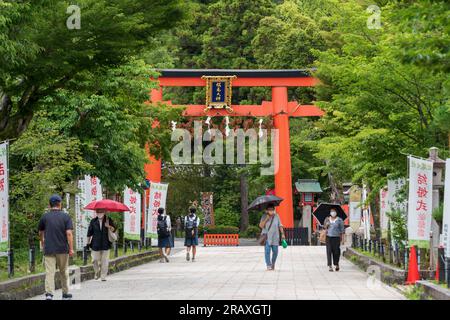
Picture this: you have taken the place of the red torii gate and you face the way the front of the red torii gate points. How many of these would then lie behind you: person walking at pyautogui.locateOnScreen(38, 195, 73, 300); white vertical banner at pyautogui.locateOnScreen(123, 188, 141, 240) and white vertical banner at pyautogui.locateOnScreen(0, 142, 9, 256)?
0

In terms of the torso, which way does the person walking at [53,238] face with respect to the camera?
away from the camera

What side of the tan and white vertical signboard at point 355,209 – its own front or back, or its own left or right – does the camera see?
front

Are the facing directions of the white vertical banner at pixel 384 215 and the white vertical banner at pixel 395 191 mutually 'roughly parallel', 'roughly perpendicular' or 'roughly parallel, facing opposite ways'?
roughly parallel

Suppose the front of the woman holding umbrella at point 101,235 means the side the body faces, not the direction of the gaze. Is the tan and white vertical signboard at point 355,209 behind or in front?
behind

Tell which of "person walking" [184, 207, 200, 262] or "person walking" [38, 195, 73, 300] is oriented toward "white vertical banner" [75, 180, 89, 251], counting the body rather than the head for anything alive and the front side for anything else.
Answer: "person walking" [38, 195, 73, 300]

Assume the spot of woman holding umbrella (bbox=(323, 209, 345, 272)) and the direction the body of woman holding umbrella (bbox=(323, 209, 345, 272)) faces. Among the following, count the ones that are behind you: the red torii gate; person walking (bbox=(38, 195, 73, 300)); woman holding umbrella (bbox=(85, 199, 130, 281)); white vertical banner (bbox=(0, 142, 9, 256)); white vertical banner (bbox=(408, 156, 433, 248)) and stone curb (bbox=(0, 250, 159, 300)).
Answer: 1

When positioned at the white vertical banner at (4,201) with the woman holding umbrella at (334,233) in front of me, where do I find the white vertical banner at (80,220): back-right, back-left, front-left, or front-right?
front-left

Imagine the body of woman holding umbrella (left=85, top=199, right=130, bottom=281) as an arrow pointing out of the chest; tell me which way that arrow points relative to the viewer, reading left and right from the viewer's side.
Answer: facing the viewer

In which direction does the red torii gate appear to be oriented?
toward the camera

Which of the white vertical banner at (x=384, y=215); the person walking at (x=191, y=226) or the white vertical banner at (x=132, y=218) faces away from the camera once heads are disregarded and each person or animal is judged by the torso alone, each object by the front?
the person walking

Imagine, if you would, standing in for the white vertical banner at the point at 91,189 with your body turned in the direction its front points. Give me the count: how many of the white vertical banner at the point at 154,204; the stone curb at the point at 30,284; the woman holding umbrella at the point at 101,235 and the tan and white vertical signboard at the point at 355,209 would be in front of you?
2

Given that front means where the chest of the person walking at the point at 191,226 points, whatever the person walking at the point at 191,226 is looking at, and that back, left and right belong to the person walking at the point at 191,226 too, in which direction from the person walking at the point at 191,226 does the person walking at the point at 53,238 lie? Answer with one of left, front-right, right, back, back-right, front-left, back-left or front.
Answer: back

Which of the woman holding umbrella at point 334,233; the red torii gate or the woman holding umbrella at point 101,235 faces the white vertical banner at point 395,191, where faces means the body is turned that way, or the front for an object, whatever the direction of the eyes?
the red torii gate
